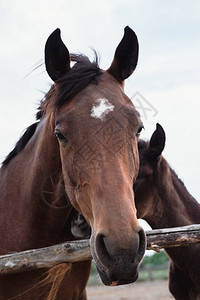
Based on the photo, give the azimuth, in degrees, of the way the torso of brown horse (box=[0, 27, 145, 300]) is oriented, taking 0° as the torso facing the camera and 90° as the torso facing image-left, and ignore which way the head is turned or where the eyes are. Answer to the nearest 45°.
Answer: approximately 315°

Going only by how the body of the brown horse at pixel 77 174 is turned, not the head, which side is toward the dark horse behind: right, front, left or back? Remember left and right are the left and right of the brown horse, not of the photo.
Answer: left
